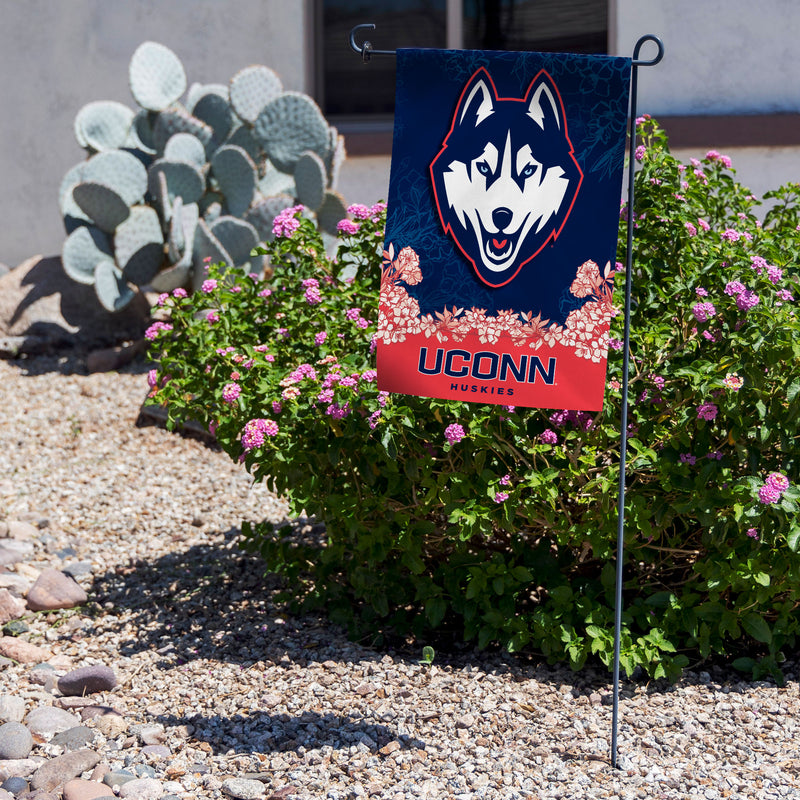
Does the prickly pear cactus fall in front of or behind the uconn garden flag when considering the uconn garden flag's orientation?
behind

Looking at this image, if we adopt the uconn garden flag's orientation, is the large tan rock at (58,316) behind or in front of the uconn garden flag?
behind

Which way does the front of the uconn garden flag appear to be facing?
toward the camera

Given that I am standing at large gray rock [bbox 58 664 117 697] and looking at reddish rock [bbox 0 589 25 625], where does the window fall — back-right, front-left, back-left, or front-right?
front-right

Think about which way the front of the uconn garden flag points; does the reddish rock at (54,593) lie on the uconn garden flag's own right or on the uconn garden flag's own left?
on the uconn garden flag's own right

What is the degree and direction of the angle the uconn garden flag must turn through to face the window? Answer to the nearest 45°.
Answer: approximately 180°
